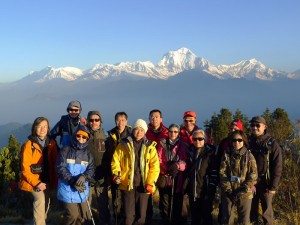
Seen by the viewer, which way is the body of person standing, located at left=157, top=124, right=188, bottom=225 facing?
toward the camera

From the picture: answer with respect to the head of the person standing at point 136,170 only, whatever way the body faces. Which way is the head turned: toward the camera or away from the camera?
toward the camera

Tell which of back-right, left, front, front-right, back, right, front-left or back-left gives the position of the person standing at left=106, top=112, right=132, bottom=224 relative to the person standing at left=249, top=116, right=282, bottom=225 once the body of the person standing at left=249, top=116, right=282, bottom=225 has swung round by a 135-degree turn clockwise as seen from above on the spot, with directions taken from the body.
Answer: left

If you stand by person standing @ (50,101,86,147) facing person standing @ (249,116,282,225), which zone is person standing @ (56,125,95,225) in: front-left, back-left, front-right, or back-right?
front-right

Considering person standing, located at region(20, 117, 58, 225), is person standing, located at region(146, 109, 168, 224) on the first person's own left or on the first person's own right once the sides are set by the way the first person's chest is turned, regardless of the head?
on the first person's own left

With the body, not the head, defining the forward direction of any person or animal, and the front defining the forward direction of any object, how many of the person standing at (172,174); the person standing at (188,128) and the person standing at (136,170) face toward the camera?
3

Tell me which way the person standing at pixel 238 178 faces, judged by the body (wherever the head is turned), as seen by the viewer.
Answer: toward the camera

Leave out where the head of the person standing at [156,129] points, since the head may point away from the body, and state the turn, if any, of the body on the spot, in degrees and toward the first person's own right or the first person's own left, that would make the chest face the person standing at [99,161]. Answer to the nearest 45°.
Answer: approximately 90° to the first person's own right

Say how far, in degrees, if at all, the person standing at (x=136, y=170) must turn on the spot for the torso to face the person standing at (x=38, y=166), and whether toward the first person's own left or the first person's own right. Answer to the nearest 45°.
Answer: approximately 90° to the first person's own right

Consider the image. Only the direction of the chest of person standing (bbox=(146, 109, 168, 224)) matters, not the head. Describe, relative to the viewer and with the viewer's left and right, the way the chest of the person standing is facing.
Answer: facing the viewer

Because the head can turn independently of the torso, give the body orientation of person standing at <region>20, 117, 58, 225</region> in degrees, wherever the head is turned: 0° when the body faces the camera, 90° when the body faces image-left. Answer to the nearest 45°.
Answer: approximately 315°

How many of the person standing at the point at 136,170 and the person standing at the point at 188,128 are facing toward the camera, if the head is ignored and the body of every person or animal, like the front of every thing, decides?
2

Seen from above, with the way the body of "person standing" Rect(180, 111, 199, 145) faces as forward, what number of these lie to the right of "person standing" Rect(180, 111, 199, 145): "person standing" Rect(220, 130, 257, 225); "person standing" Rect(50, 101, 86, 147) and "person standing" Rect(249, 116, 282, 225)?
1

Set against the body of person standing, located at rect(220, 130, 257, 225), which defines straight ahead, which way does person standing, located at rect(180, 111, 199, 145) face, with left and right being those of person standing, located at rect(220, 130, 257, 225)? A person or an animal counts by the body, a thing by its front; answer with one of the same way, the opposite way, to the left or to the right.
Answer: the same way
